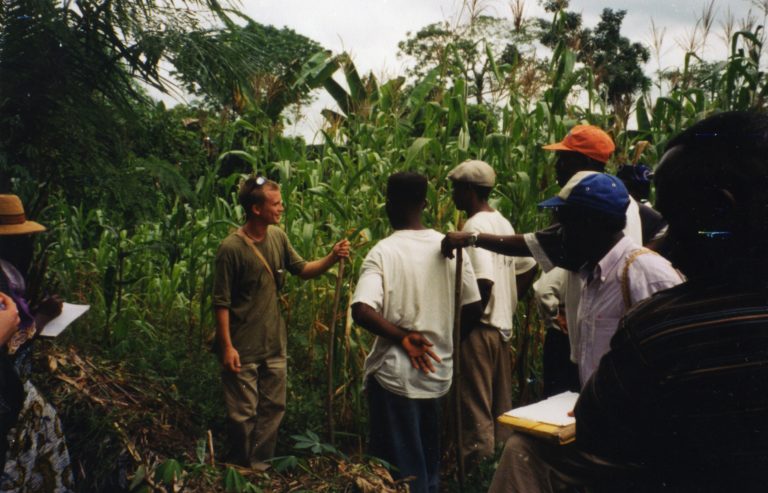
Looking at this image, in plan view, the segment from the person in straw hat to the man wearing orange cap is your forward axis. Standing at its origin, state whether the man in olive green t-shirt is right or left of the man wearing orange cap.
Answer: left

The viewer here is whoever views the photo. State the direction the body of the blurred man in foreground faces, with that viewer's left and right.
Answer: facing away from the viewer and to the left of the viewer

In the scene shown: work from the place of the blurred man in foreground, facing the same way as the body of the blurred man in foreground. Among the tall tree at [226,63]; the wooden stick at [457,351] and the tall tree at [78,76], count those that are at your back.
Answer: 0

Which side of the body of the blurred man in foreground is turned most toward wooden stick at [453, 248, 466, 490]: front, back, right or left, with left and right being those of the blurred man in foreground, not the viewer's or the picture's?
front

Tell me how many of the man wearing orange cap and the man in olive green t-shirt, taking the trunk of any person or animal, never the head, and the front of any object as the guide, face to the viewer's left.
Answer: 1

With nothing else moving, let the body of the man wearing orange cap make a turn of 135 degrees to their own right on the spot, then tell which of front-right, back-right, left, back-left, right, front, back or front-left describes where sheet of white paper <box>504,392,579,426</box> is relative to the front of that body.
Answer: back-right

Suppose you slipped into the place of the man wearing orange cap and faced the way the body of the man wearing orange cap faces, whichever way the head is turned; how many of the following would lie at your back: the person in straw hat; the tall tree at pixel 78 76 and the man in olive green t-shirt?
0

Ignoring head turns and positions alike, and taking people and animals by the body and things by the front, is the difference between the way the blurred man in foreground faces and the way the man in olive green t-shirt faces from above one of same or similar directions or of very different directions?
very different directions

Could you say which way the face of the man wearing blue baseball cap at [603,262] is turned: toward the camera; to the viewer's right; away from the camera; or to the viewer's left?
to the viewer's left

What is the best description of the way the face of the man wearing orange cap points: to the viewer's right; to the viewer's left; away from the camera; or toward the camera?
to the viewer's left

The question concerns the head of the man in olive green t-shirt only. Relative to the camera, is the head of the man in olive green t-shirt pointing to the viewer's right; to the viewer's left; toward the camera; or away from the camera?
to the viewer's right

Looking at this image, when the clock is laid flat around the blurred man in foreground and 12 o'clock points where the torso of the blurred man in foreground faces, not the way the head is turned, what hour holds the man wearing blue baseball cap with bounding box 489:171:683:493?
The man wearing blue baseball cap is roughly at 1 o'clock from the blurred man in foreground.

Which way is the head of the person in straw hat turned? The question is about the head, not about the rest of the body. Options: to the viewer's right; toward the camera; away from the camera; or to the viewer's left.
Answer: to the viewer's right

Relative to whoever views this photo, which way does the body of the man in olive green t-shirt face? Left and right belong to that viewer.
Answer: facing the viewer and to the right of the viewer

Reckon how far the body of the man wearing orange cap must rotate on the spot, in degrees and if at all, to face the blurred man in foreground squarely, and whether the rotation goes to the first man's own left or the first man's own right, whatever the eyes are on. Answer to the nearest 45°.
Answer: approximately 90° to the first man's own left

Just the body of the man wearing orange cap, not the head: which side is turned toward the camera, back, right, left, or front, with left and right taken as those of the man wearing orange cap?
left
